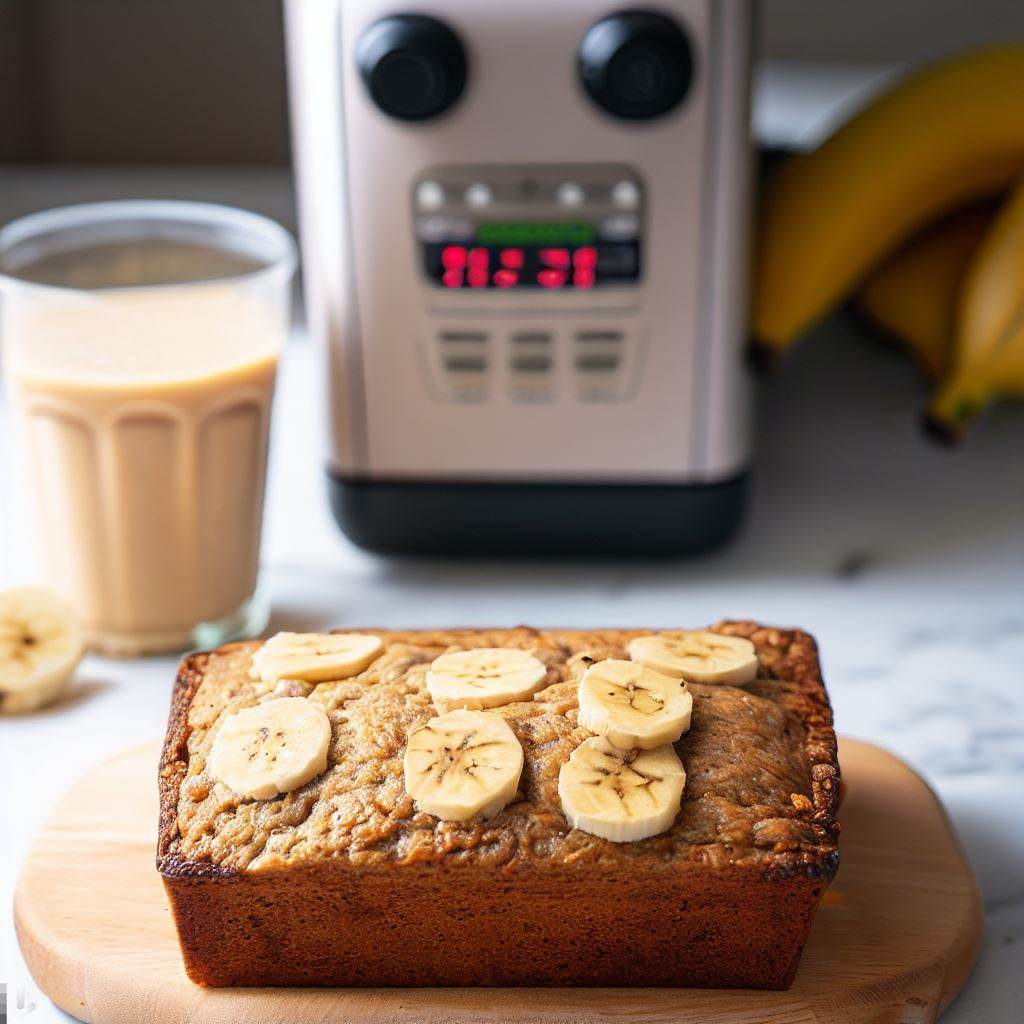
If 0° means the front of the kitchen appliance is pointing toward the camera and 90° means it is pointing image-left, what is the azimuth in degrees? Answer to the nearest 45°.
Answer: approximately 0°
